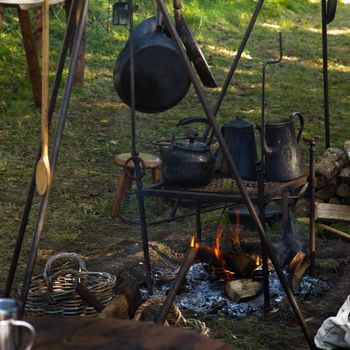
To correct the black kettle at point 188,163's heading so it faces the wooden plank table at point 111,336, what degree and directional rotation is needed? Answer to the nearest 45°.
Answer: approximately 90° to its left

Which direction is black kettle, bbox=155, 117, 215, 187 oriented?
to the viewer's left

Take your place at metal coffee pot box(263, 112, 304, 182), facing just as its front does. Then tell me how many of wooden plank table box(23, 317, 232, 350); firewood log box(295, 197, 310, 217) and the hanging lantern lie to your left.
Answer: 1

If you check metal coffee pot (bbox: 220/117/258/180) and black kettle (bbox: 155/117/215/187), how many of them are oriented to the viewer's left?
2

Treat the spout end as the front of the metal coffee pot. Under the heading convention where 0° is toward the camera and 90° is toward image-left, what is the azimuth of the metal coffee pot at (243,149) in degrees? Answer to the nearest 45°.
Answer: approximately 90°
